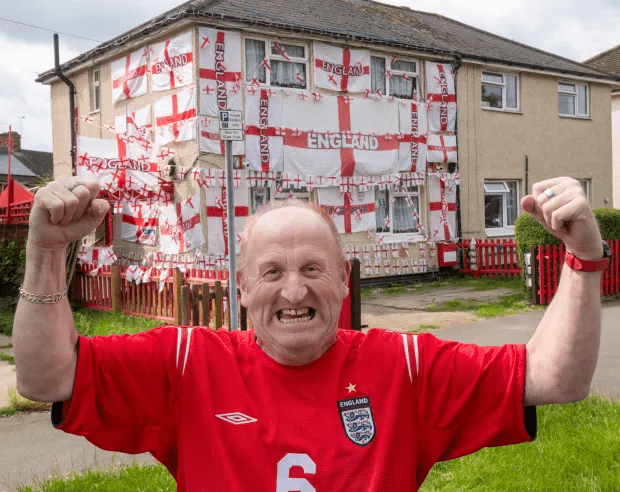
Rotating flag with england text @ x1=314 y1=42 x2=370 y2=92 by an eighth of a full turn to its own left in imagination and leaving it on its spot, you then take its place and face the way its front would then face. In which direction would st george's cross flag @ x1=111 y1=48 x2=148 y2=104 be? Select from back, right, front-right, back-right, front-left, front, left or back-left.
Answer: back-right

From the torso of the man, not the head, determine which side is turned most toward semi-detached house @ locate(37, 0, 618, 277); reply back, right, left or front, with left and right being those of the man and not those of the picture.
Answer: back

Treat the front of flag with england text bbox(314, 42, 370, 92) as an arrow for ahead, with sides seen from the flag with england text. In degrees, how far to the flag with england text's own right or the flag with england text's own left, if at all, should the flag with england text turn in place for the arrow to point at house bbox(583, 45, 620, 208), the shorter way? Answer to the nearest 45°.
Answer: approximately 135° to the flag with england text's own left

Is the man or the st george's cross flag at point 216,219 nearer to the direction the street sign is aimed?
the man

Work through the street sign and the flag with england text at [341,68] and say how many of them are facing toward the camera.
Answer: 2

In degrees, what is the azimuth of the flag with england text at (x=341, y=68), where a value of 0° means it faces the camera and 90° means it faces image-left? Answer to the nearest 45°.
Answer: approximately 0°

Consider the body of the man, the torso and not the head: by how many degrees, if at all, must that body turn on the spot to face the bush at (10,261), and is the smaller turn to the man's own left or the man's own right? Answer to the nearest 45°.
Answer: approximately 135° to the man's own right

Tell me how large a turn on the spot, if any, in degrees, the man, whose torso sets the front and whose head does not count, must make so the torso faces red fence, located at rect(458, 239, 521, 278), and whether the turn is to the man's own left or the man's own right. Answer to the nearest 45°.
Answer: approximately 180°
